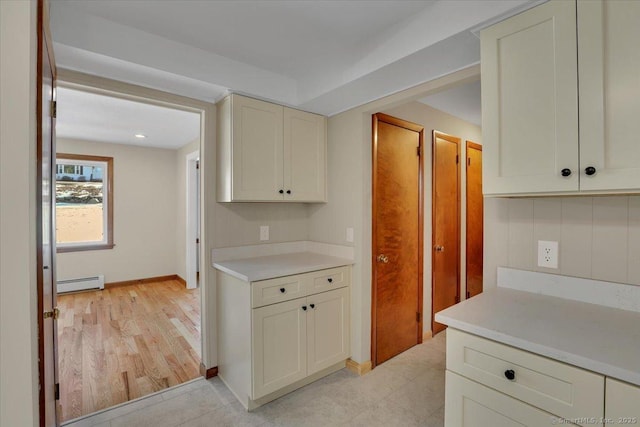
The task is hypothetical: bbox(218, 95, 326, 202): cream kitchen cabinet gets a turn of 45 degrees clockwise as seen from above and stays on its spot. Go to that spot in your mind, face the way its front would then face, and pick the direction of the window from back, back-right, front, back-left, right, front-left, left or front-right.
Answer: back-right

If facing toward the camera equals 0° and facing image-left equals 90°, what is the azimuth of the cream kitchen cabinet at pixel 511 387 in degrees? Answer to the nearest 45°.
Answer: approximately 45°

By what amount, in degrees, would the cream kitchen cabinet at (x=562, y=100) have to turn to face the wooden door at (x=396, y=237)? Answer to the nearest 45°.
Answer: approximately 90° to its right

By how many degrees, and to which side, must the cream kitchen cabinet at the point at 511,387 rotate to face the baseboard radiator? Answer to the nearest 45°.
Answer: approximately 45° to its right

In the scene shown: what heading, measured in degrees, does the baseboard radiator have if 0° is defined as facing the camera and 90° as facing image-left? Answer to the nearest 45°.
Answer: approximately 315°

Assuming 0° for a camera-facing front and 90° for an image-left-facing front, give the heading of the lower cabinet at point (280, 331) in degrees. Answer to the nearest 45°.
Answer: approximately 315°

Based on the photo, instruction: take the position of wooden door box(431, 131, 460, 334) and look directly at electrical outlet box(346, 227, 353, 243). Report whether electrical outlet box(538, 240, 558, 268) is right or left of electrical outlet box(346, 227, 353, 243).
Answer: left
